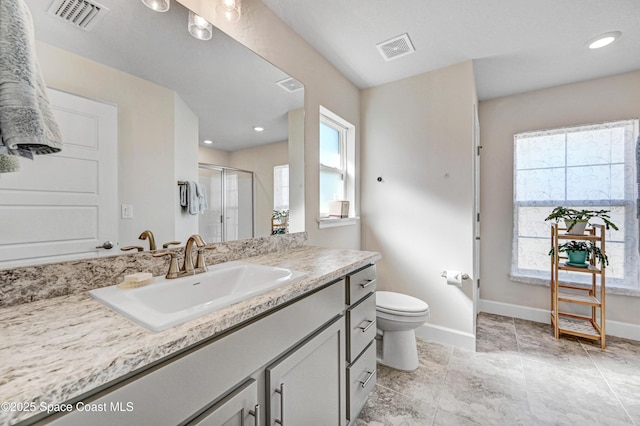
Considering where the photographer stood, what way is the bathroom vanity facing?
facing the viewer and to the right of the viewer

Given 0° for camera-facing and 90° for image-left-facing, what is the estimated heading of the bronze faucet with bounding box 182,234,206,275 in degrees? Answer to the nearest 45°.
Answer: approximately 315°

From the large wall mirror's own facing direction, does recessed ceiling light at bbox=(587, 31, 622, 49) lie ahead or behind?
ahead

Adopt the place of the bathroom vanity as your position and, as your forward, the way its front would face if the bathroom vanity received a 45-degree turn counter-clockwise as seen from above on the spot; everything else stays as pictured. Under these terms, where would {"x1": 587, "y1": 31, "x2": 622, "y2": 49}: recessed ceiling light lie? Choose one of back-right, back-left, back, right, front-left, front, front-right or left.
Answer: front

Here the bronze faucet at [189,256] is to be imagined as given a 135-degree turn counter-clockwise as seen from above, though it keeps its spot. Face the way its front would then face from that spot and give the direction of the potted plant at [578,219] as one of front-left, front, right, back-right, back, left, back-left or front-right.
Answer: right

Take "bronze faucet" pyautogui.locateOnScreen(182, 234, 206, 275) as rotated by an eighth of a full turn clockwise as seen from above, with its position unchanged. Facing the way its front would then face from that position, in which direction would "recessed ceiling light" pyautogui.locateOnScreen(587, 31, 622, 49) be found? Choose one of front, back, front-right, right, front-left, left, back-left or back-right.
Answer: left

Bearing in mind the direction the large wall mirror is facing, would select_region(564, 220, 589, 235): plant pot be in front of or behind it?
in front
